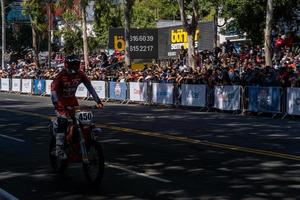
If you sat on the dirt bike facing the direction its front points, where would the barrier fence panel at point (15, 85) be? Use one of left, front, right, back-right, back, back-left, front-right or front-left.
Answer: back-left

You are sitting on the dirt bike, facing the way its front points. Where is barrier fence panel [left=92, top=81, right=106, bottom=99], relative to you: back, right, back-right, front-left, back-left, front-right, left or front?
back-left

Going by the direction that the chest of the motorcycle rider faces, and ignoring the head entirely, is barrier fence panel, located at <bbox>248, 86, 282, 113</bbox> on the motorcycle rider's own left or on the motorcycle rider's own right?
on the motorcycle rider's own left

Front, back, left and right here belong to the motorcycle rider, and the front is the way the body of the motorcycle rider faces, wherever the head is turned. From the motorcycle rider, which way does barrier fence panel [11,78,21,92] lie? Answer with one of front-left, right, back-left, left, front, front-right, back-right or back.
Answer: back-left

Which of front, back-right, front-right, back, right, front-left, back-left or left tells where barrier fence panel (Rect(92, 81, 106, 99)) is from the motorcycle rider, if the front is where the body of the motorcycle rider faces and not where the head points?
back-left

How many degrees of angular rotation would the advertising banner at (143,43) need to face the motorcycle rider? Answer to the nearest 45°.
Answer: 0° — it already faces them

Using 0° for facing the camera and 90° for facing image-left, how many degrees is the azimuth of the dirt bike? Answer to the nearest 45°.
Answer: approximately 315°

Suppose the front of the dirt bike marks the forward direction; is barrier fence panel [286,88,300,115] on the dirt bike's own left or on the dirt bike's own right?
on the dirt bike's own left

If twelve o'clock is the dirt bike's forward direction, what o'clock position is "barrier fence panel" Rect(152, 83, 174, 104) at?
The barrier fence panel is roughly at 8 o'clock from the dirt bike.

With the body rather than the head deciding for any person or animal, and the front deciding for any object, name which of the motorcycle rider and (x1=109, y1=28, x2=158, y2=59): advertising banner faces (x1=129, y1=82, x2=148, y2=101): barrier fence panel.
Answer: the advertising banner

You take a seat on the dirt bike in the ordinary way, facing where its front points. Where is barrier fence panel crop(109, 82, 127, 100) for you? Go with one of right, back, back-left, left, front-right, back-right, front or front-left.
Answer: back-left

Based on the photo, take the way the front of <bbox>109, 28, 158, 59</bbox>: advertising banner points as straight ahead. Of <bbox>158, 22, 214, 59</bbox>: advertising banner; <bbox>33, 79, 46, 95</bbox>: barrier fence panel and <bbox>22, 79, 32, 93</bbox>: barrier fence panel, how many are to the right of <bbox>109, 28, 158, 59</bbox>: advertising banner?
2

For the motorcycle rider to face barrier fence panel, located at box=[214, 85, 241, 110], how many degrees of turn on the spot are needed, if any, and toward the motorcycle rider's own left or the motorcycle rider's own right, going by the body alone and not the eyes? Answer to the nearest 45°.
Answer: approximately 90° to the motorcycle rider's own left

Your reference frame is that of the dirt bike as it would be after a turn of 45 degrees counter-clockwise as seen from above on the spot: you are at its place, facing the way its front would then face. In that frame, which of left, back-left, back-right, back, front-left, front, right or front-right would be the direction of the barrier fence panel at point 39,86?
left
